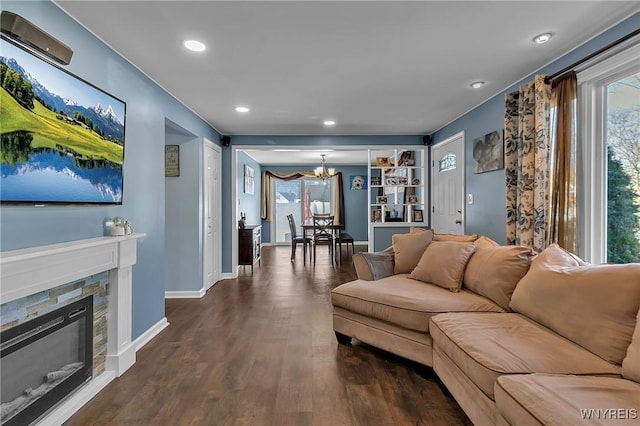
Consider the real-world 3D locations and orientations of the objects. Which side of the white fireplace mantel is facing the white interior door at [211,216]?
left

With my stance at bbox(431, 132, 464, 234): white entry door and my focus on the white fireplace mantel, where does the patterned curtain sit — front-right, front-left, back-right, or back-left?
front-left

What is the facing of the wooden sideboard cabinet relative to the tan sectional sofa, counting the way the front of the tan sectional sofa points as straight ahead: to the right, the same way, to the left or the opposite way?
the opposite way

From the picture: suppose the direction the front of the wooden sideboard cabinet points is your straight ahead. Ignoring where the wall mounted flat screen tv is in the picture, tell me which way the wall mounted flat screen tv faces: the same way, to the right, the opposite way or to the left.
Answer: the same way

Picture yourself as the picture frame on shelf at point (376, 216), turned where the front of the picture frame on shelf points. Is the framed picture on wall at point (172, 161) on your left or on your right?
on your right

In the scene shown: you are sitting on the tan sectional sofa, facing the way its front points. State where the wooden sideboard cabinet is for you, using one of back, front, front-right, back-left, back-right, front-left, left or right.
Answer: right

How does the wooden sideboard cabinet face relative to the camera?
to the viewer's right

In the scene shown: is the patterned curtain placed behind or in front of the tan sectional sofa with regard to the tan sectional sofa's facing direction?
behind

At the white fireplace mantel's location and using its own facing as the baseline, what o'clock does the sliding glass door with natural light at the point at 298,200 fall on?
The sliding glass door with natural light is roughly at 9 o'clock from the white fireplace mantel.

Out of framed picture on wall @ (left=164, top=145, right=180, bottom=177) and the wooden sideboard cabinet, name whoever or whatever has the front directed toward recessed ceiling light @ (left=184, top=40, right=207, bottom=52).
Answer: the framed picture on wall

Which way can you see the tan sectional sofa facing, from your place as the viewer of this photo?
facing the viewer and to the left of the viewer

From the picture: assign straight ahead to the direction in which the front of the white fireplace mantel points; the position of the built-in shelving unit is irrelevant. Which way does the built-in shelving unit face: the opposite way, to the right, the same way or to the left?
to the right

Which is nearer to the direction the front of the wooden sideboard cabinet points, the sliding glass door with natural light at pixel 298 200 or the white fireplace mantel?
the sliding glass door with natural light

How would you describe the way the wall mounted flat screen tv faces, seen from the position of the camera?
facing the viewer and to the right of the viewer
